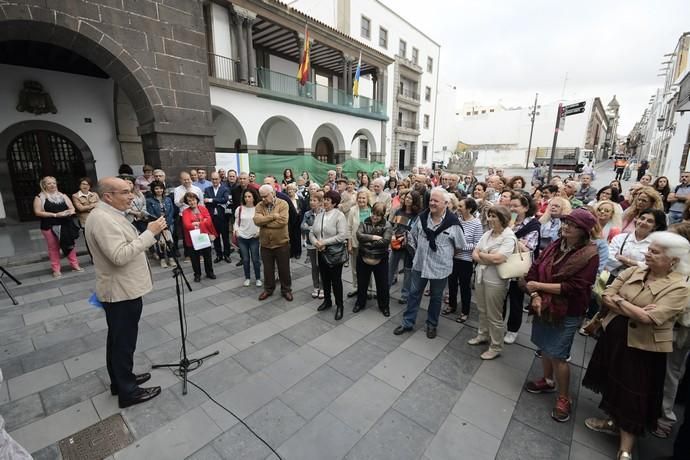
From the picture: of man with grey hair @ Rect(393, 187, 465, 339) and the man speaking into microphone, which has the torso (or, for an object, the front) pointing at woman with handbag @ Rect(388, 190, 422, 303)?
the man speaking into microphone

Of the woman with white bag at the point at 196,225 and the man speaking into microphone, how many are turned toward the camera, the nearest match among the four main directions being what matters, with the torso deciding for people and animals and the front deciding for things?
1

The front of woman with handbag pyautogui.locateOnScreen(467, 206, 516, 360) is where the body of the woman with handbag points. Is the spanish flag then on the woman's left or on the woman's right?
on the woman's right

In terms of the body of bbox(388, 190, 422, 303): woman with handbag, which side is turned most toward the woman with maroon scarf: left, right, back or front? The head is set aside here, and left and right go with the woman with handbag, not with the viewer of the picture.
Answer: left

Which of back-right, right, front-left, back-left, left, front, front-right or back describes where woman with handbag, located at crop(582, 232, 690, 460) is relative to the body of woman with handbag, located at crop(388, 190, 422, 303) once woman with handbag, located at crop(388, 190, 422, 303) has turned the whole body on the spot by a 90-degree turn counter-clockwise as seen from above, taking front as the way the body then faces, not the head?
front

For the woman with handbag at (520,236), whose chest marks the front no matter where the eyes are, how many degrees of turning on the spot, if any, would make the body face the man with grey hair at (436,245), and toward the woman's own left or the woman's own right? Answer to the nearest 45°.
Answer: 0° — they already face them

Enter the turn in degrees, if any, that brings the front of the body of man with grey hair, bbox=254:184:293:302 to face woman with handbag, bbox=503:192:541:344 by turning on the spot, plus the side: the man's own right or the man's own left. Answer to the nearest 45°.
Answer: approximately 90° to the man's own left

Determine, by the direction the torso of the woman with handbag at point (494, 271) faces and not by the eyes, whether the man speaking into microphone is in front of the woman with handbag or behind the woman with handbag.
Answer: in front

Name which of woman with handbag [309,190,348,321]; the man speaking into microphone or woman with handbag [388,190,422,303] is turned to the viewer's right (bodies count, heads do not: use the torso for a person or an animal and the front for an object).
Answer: the man speaking into microphone

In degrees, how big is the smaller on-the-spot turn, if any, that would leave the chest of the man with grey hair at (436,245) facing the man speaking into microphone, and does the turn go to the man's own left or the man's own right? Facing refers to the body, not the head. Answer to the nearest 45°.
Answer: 0° — they already face them

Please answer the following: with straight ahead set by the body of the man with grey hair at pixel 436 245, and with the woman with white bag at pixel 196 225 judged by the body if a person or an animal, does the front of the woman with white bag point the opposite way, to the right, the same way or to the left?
to the left

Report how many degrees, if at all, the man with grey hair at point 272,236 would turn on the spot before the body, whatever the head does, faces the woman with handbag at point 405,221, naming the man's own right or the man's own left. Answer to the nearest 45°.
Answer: approximately 135° to the man's own left
